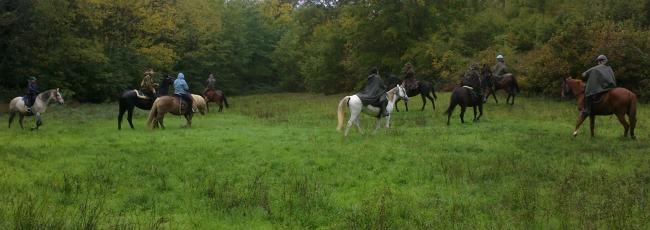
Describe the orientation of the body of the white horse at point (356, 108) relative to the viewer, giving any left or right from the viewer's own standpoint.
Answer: facing to the right of the viewer

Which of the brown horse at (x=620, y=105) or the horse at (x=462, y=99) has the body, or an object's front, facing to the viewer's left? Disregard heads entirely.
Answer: the brown horse

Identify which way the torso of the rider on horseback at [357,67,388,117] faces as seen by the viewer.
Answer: to the viewer's right

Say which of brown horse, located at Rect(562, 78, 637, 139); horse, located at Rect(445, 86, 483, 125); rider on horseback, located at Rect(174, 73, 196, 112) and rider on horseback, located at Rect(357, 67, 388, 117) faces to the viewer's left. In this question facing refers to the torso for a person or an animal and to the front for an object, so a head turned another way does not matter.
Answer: the brown horse

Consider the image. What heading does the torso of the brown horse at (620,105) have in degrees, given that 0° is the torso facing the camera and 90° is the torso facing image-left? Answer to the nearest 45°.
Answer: approximately 90°

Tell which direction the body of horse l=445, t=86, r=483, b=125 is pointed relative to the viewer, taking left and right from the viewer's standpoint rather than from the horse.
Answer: facing away from the viewer and to the right of the viewer

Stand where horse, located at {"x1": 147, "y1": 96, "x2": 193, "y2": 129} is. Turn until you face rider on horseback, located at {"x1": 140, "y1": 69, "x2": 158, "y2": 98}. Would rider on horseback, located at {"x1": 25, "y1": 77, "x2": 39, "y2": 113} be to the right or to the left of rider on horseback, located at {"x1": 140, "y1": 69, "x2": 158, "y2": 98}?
left

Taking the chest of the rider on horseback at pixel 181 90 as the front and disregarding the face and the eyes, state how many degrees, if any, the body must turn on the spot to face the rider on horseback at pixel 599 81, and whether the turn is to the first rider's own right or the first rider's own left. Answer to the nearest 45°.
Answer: approximately 45° to the first rider's own right

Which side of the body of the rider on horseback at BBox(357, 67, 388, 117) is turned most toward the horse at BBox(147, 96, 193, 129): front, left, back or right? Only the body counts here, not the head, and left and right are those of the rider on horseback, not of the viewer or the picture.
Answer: back

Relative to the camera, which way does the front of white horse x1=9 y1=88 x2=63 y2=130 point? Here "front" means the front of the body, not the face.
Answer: to the viewer's right
